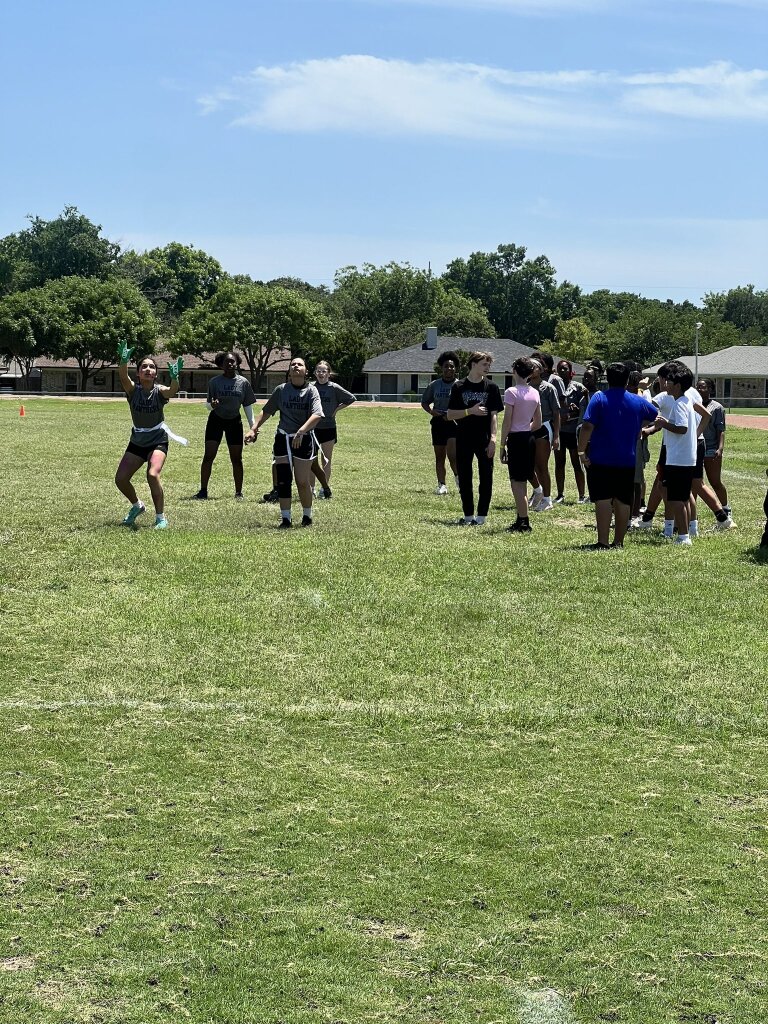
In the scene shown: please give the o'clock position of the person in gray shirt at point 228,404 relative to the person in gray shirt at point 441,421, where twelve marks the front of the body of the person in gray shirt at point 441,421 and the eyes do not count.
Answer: the person in gray shirt at point 228,404 is roughly at 2 o'clock from the person in gray shirt at point 441,421.

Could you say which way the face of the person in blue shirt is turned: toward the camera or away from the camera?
away from the camera

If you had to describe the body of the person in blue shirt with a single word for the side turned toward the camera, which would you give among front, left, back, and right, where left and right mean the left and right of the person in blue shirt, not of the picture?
back

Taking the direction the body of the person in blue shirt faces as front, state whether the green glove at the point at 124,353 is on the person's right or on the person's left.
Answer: on the person's left

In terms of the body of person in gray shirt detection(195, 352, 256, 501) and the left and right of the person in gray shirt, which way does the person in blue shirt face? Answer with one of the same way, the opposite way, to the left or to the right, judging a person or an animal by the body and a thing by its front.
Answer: the opposite way

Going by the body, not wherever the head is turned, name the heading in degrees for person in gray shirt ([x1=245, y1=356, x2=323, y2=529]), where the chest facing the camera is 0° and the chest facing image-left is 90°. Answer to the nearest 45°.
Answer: approximately 0°
